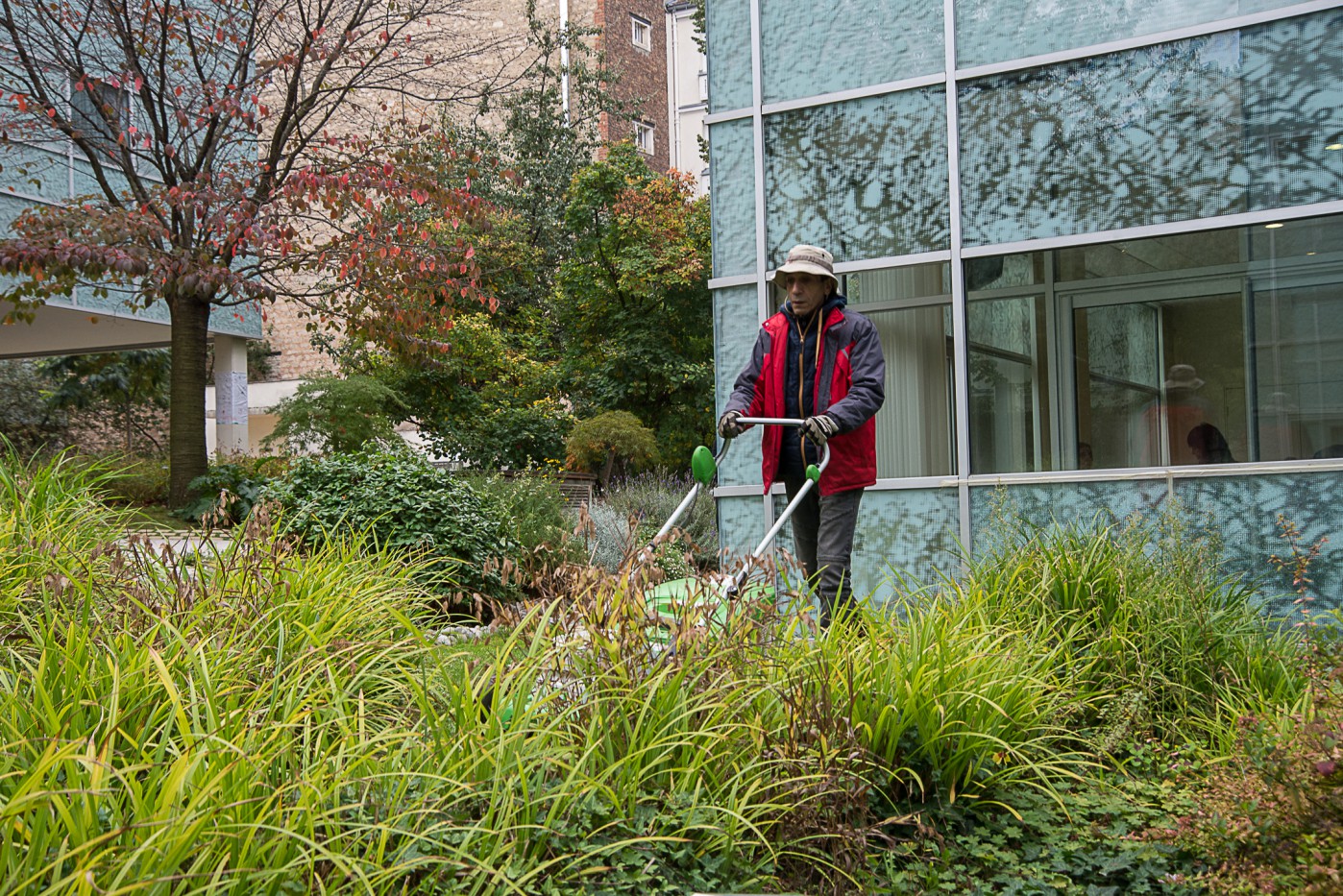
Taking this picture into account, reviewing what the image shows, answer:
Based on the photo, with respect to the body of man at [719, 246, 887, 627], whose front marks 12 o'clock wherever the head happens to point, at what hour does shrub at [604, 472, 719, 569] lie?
The shrub is roughly at 4 o'clock from the man.

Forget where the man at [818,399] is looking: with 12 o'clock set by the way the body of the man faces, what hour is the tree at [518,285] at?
The tree is roughly at 4 o'clock from the man.

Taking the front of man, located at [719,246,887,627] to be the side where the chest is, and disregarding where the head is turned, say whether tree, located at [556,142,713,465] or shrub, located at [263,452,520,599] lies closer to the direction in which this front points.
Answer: the shrub

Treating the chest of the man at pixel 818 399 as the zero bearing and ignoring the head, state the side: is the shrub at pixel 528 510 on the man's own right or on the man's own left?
on the man's own right

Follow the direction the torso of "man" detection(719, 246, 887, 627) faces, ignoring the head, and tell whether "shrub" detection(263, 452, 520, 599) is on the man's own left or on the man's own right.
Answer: on the man's own right

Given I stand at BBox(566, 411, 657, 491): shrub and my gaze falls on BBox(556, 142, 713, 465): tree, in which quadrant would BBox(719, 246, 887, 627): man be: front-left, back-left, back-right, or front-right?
back-right

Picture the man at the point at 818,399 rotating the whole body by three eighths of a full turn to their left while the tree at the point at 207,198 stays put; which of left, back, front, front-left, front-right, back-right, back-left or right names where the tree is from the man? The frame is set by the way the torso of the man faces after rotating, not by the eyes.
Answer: back-left

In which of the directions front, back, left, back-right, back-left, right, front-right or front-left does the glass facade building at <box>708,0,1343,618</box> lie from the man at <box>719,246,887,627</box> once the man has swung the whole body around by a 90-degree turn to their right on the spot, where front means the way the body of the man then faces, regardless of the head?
right

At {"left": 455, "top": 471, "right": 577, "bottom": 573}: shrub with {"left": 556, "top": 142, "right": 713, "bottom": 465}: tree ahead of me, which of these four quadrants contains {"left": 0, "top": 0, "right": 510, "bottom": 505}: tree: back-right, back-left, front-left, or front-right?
front-left

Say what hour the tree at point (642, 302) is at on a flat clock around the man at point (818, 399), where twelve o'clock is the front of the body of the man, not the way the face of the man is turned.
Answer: The tree is roughly at 4 o'clock from the man.
